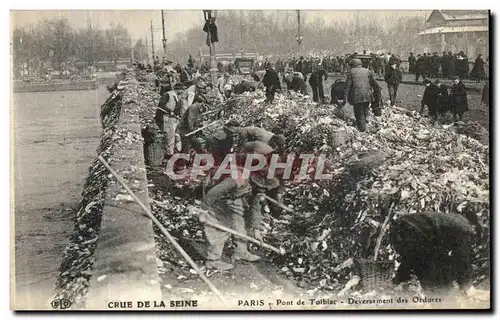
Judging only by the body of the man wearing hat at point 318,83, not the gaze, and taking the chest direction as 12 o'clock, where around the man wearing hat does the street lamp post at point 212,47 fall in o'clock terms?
The street lamp post is roughly at 3 o'clock from the man wearing hat.

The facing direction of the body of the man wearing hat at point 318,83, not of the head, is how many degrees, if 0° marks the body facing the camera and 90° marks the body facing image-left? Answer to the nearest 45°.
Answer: approximately 0°

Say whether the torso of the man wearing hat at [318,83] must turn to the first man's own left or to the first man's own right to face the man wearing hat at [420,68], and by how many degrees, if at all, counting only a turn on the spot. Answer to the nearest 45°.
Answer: approximately 90° to the first man's own left

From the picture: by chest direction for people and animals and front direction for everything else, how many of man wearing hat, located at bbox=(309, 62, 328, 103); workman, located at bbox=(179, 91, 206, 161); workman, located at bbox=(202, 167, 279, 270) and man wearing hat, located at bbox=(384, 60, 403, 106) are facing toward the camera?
2
